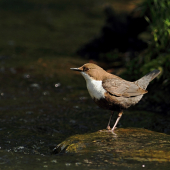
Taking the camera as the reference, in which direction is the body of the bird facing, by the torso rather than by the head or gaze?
to the viewer's left
